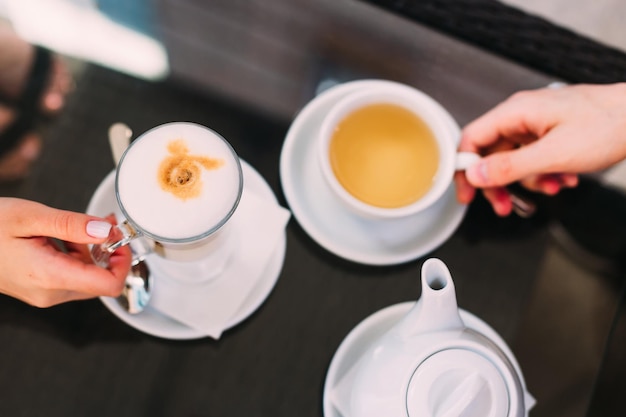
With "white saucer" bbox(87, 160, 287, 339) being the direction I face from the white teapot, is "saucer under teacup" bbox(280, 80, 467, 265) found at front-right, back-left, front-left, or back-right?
front-right

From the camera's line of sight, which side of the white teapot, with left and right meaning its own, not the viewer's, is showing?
back

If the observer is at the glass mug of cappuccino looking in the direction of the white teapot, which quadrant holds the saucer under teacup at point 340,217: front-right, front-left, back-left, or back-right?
front-left
